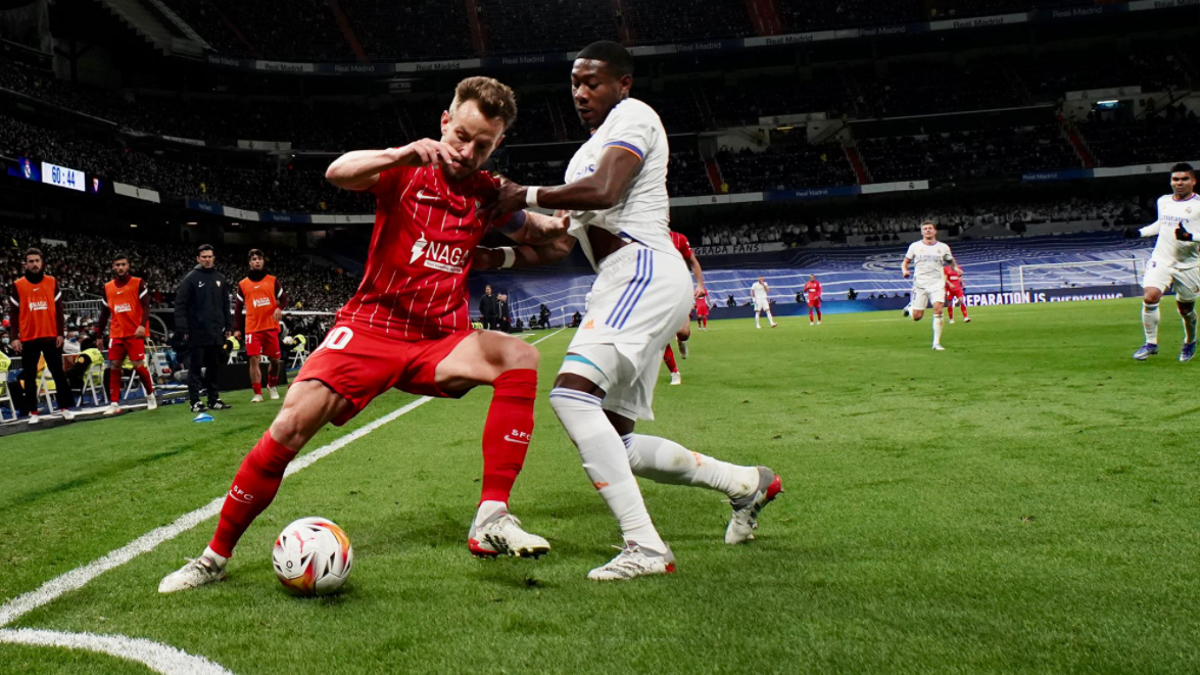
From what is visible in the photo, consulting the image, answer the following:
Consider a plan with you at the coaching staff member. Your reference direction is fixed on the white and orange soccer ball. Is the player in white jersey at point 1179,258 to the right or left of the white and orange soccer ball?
left

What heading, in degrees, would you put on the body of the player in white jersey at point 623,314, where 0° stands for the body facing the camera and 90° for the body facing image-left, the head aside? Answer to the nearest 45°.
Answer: approximately 90°

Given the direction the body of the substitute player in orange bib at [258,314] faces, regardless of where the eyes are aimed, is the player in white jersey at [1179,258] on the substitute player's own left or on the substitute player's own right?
on the substitute player's own left

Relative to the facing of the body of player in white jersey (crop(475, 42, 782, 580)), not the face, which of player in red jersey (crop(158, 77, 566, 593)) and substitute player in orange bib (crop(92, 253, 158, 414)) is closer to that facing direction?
the player in red jersey

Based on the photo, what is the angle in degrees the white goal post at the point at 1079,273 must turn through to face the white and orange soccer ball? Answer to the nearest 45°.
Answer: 0° — it already faces it

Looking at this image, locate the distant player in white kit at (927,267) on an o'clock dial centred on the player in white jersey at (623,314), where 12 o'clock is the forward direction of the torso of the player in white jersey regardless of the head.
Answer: The distant player in white kit is roughly at 4 o'clock from the player in white jersey.

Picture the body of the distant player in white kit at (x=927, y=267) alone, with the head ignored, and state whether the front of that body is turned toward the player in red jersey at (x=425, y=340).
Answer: yes

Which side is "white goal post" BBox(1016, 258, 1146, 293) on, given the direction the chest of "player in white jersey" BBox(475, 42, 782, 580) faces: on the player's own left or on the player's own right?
on the player's own right

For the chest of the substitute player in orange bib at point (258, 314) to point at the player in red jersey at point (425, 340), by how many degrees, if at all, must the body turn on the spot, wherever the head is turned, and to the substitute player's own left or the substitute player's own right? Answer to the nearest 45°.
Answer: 0° — they already face them
